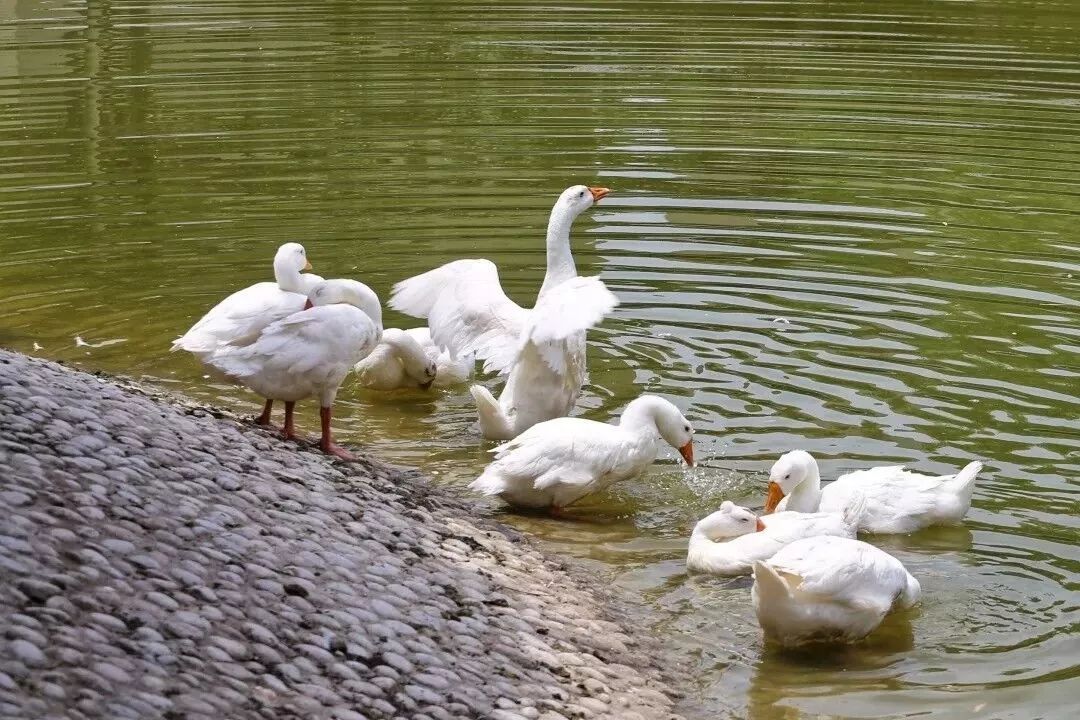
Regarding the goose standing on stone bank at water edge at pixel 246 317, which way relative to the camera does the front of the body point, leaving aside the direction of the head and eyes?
to the viewer's right

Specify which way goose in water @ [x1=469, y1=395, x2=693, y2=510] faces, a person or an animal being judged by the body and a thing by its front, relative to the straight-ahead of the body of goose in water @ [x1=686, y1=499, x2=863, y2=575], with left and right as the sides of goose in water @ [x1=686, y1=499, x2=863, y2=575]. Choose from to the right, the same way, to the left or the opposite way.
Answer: the opposite way

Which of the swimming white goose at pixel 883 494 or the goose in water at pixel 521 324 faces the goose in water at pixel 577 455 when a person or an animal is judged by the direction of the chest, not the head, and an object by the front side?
the swimming white goose

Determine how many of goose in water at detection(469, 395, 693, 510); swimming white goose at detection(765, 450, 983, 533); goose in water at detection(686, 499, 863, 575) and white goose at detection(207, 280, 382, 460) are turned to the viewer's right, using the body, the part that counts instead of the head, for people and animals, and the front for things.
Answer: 2

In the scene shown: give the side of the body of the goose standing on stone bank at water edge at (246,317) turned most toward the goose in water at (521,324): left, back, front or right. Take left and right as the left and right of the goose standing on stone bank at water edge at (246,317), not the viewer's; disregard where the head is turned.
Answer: front

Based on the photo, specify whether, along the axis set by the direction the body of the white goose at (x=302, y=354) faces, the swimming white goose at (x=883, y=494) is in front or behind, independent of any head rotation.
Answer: in front

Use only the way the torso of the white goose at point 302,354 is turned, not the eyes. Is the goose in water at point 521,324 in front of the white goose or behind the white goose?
in front

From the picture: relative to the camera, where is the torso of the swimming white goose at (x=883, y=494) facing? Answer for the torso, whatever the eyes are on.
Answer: to the viewer's left

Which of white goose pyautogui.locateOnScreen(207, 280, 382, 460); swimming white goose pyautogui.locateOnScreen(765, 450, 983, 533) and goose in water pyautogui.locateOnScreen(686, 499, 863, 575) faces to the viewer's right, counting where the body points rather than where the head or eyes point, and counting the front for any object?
the white goose

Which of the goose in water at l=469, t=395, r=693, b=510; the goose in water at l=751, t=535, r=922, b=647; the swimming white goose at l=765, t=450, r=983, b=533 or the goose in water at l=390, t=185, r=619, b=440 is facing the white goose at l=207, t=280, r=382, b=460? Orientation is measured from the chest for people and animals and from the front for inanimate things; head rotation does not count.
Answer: the swimming white goose

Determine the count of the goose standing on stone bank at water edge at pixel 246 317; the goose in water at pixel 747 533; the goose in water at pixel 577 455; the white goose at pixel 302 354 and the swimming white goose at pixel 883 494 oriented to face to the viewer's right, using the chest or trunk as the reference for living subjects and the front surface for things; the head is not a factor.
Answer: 3

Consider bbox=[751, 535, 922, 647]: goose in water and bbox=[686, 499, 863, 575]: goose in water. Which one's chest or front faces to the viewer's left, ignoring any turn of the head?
bbox=[686, 499, 863, 575]: goose in water

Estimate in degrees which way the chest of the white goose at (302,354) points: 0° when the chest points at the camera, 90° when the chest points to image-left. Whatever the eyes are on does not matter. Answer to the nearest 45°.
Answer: approximately 270°

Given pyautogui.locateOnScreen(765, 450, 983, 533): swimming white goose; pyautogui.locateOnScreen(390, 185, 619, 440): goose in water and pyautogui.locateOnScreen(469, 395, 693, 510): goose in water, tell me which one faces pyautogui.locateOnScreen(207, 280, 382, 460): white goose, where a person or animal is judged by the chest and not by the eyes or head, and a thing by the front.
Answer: the swimming white goose

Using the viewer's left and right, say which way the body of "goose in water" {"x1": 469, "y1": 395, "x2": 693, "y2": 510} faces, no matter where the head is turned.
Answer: facing to the right of the viewer
